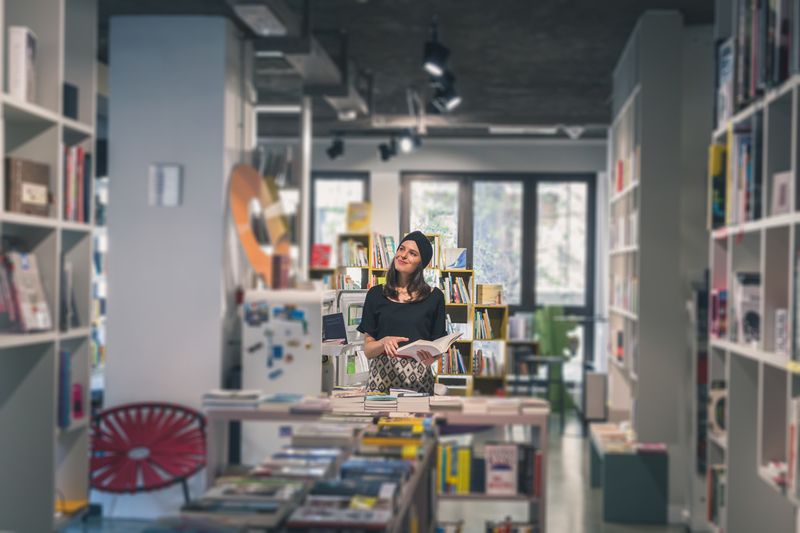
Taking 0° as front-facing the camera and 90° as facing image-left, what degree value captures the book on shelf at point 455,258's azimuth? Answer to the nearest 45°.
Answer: approximately 0°

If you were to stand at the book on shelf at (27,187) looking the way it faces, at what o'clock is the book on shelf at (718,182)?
the book on shelf at (718,182) is roughly at 11 o'clock from the book on shelf at (27,187).

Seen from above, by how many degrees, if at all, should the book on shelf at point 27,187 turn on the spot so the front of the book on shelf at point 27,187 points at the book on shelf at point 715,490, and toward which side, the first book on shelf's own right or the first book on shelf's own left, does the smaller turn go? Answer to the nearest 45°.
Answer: approximately 45° to the first book on shelf's own left

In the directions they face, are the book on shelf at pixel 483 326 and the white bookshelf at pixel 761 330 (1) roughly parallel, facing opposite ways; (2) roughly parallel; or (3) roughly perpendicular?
roughly perpendicular

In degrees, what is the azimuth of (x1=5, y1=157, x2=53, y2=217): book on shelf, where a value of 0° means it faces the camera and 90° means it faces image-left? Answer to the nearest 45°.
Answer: approximately 315°

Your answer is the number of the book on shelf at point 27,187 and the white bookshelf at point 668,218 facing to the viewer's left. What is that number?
1

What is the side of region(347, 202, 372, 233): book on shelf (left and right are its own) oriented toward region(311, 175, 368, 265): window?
back

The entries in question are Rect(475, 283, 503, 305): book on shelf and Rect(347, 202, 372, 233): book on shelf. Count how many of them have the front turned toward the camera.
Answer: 2

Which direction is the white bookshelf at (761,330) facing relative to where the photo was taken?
to the viewer's left

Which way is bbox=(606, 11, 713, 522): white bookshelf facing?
to the viewer's left

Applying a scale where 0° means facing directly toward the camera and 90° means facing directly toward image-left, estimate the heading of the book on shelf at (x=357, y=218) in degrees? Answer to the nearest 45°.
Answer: approximately 0°

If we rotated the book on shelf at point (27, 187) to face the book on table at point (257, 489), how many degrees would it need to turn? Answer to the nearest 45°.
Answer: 0° — it already faces it

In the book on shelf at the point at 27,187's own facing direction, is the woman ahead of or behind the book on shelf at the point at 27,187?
ahead
